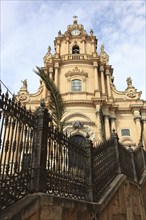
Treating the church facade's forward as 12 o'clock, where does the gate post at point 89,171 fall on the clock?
The gate post is roughly at 12 o'clock from the church facade.

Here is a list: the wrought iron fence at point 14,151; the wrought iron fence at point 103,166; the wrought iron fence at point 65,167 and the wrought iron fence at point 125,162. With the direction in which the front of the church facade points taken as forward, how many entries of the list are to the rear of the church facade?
0

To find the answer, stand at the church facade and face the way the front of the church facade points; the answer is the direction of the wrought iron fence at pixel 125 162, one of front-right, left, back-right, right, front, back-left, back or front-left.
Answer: front

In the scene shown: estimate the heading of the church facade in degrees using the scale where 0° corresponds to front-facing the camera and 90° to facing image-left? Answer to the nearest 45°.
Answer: approximately 0°

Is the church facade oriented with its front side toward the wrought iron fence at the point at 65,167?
yes

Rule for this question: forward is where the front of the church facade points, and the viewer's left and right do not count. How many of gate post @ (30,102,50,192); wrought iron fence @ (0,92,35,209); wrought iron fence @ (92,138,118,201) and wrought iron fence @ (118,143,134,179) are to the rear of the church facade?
0

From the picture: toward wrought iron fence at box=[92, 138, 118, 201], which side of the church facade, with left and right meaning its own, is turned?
front

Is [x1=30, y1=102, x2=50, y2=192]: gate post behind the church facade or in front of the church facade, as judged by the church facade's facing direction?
in front

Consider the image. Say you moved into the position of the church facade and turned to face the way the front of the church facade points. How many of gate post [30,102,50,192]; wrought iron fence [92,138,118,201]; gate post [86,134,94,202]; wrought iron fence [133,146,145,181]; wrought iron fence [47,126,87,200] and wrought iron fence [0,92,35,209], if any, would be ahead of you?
6

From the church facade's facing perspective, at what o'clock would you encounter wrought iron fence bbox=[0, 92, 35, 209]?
The wrought iron fence is roughly at 12 o'clock from the church facade.

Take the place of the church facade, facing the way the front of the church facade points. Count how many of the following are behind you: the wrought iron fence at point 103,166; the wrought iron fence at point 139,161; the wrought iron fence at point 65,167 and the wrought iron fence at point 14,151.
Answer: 0

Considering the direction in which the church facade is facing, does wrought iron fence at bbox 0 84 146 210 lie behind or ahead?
ahead

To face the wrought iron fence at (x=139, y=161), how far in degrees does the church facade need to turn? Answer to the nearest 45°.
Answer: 0° — it already faces it
